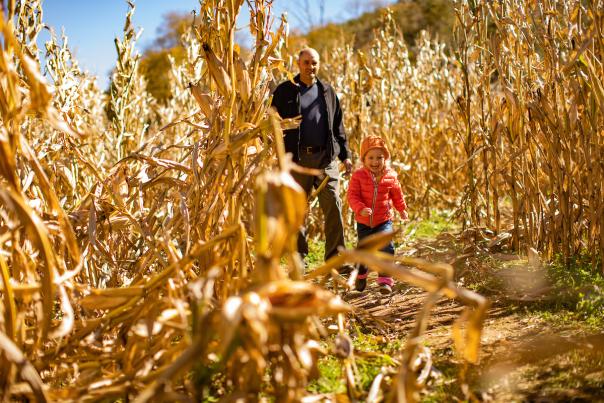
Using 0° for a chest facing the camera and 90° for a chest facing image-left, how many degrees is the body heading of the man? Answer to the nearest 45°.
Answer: approximately 0°

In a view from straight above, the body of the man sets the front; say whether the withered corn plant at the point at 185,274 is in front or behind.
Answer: in front

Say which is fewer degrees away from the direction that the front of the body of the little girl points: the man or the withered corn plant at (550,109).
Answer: the withered corn plant

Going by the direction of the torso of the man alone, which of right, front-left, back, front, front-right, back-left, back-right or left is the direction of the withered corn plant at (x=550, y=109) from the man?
front-left

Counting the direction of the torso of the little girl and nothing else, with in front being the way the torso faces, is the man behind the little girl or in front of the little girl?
behind

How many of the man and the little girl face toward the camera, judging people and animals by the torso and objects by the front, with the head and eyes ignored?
2
